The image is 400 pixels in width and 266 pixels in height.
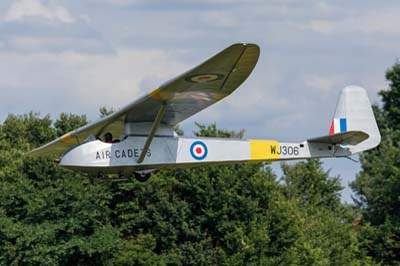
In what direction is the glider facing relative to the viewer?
to the viewer's left
